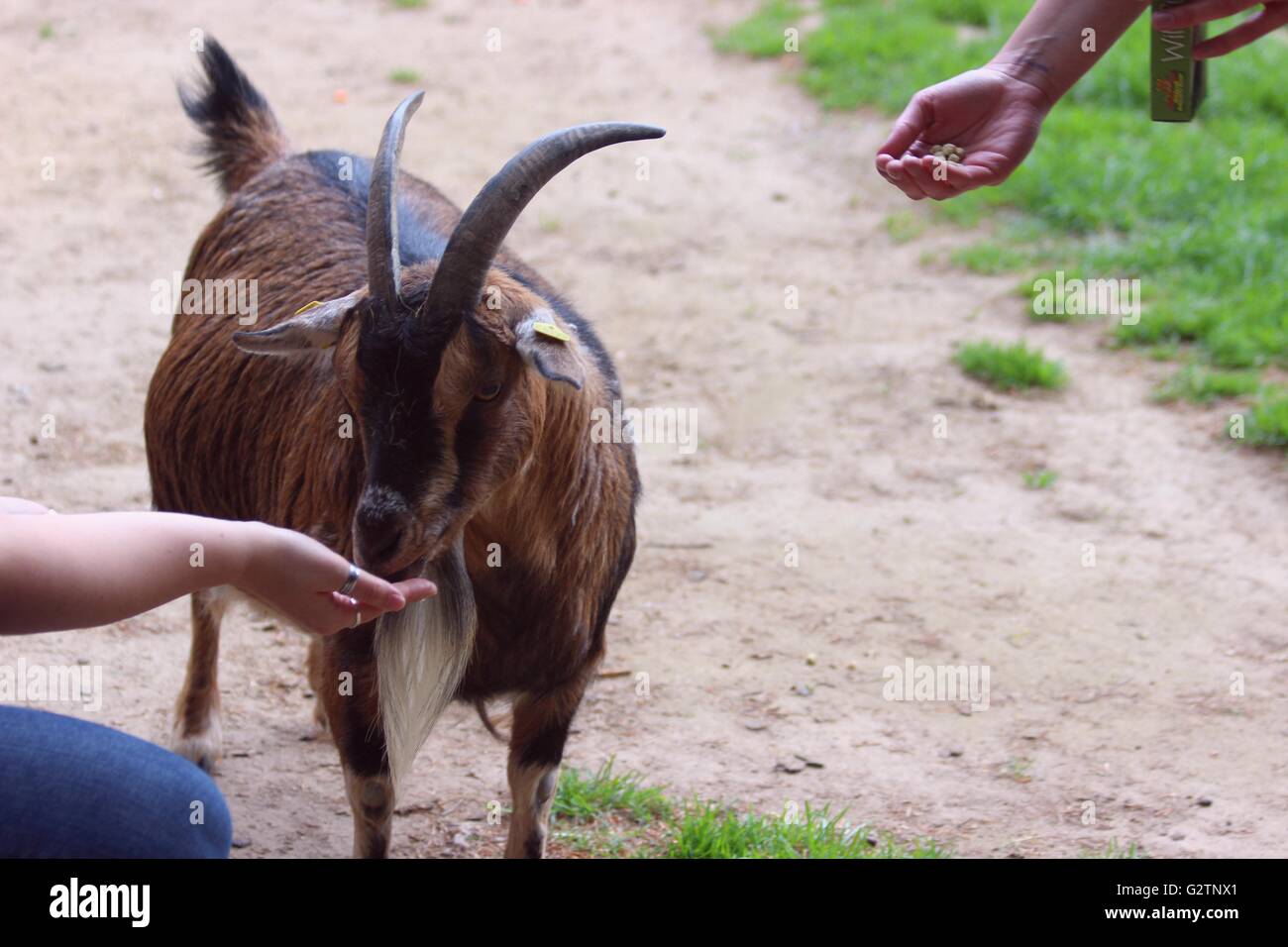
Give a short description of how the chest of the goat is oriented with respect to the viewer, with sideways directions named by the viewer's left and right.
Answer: facing the viewer and to the right of the viewer
